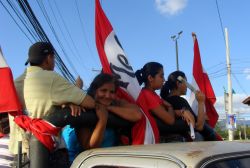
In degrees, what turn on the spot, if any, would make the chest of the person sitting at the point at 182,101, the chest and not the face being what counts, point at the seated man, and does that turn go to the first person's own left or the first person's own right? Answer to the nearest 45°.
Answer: approximately 135° to the first person's own right

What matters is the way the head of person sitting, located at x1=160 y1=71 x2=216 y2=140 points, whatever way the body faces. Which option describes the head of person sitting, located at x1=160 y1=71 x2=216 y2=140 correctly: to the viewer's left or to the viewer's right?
to the viewer's right

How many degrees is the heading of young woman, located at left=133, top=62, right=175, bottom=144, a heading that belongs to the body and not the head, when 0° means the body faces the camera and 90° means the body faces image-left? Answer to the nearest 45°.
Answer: approximately 270°

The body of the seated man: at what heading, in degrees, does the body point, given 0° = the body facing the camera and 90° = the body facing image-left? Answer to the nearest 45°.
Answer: approximately 225°

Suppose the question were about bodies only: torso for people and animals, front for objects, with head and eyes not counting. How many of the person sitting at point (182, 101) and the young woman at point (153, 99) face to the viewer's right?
2

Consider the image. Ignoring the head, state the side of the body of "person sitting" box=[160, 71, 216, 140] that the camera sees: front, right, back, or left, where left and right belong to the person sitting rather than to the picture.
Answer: right

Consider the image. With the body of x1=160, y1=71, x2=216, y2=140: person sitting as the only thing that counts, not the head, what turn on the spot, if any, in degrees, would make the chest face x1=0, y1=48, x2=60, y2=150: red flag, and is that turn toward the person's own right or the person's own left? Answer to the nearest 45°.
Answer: approximately 135° to the person's own right

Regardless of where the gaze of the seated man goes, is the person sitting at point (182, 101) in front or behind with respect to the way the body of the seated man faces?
in front

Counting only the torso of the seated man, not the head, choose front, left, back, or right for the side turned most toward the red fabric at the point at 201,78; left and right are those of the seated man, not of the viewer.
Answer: front
